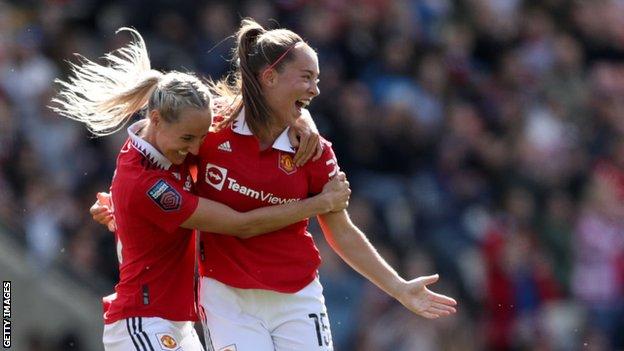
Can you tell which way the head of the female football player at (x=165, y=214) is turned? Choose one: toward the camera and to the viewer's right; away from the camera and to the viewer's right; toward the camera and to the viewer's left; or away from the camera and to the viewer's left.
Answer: toward the camera and to the viewer's right

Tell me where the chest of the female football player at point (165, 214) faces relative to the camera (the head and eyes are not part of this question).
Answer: to the viewer's right
